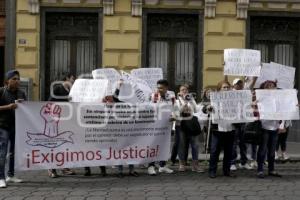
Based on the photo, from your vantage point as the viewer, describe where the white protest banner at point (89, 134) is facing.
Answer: facing the viewer

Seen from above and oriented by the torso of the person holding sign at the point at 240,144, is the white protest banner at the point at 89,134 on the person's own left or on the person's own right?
on the person's own right

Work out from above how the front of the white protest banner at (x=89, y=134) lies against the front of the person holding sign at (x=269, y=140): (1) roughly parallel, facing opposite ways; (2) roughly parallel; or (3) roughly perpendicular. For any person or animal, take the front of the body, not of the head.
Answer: roughly parallel

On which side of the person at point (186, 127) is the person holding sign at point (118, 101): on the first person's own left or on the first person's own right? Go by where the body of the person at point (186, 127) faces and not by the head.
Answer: on the first person's own right

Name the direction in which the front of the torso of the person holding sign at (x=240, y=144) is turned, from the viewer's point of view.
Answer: toward the camera

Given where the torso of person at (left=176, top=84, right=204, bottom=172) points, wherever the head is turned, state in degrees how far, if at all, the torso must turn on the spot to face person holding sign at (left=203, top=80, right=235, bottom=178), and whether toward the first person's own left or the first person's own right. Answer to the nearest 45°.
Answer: approximately 45° to the first person's own left

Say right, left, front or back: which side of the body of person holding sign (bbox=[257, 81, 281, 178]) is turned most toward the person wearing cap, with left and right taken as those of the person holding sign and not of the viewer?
right

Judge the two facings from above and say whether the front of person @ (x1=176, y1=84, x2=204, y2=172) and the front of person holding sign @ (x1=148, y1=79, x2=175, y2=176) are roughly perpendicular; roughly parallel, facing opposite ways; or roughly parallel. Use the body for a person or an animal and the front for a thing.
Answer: roughly parallel

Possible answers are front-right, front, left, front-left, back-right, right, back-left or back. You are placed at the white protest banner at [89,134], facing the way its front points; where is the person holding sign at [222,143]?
left

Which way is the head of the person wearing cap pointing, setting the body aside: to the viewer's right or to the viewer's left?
to the viewer's right

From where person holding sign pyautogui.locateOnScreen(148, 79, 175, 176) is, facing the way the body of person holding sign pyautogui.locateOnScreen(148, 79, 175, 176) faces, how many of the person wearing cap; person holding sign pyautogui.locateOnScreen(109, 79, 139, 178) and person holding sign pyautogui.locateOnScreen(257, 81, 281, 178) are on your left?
1

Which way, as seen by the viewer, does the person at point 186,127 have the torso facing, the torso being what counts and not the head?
toward the camera

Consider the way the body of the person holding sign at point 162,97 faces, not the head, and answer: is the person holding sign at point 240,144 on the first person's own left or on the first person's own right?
on the first person's own left

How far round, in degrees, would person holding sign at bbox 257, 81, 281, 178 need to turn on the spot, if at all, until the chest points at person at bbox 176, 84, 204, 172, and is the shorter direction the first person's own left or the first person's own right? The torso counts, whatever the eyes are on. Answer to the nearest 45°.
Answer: approximately 90° to the first person's own right
